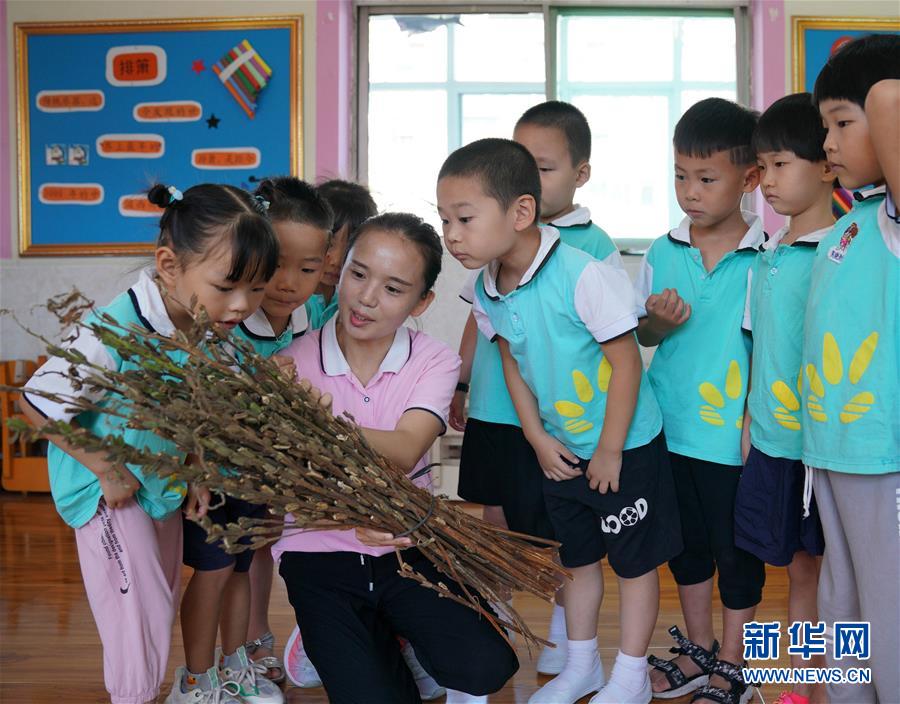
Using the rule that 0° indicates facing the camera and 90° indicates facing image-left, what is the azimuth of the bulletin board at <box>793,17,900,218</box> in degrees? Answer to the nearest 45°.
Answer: approximately 0°

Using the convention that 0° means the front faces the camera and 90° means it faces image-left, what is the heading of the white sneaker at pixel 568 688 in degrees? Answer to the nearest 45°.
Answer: approximately 45°

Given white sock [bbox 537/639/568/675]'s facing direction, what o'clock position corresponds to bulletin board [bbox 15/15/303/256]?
The bulletin board is roughly at 3 o'clock from the white sock.

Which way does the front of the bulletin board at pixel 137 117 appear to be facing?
toward the camera

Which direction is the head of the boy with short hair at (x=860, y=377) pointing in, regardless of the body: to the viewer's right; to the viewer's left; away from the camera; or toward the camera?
to the viewer's left

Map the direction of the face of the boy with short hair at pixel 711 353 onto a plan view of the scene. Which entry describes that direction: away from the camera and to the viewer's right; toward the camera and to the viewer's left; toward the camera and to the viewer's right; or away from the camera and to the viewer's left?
toward the camera and to the viewer's left

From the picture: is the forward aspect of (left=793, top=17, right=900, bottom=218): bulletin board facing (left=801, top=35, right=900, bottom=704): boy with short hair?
yes

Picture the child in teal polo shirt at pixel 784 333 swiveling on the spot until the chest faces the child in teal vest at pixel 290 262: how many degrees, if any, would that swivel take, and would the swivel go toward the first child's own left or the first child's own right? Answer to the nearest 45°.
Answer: approximately 45° to the first child's own right

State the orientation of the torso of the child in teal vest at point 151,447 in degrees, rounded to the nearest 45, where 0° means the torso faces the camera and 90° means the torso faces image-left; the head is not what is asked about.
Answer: approximately 315°

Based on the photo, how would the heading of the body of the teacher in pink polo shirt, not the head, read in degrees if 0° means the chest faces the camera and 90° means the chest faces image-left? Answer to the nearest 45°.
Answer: approximately 0°

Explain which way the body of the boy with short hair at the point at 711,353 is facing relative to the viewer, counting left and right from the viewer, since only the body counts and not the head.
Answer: facing the viewer and to the left of the viewer
